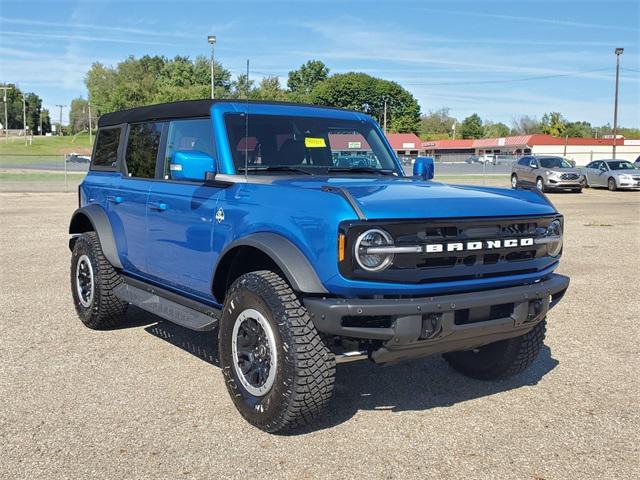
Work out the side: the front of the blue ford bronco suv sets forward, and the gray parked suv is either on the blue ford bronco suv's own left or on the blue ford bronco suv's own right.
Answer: on the blue ford bronco suv's own left

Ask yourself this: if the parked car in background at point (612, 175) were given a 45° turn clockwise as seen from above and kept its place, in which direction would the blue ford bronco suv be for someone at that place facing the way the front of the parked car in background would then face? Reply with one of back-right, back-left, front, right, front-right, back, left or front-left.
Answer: front

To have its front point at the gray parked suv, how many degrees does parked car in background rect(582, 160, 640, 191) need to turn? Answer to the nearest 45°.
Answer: approximately 90° to its right

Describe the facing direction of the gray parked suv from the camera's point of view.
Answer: facing the viewer and to the right of the viewer

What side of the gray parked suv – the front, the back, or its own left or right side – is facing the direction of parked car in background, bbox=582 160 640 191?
left

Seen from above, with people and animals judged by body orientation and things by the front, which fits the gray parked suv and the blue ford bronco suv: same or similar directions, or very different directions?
same or similar directions

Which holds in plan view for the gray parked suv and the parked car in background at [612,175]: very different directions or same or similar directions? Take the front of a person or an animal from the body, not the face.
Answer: same or similar directions

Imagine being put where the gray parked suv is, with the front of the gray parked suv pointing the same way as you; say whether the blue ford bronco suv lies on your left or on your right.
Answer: on your right

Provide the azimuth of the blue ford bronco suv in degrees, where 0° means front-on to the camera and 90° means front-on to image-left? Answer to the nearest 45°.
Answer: approximately 315°
